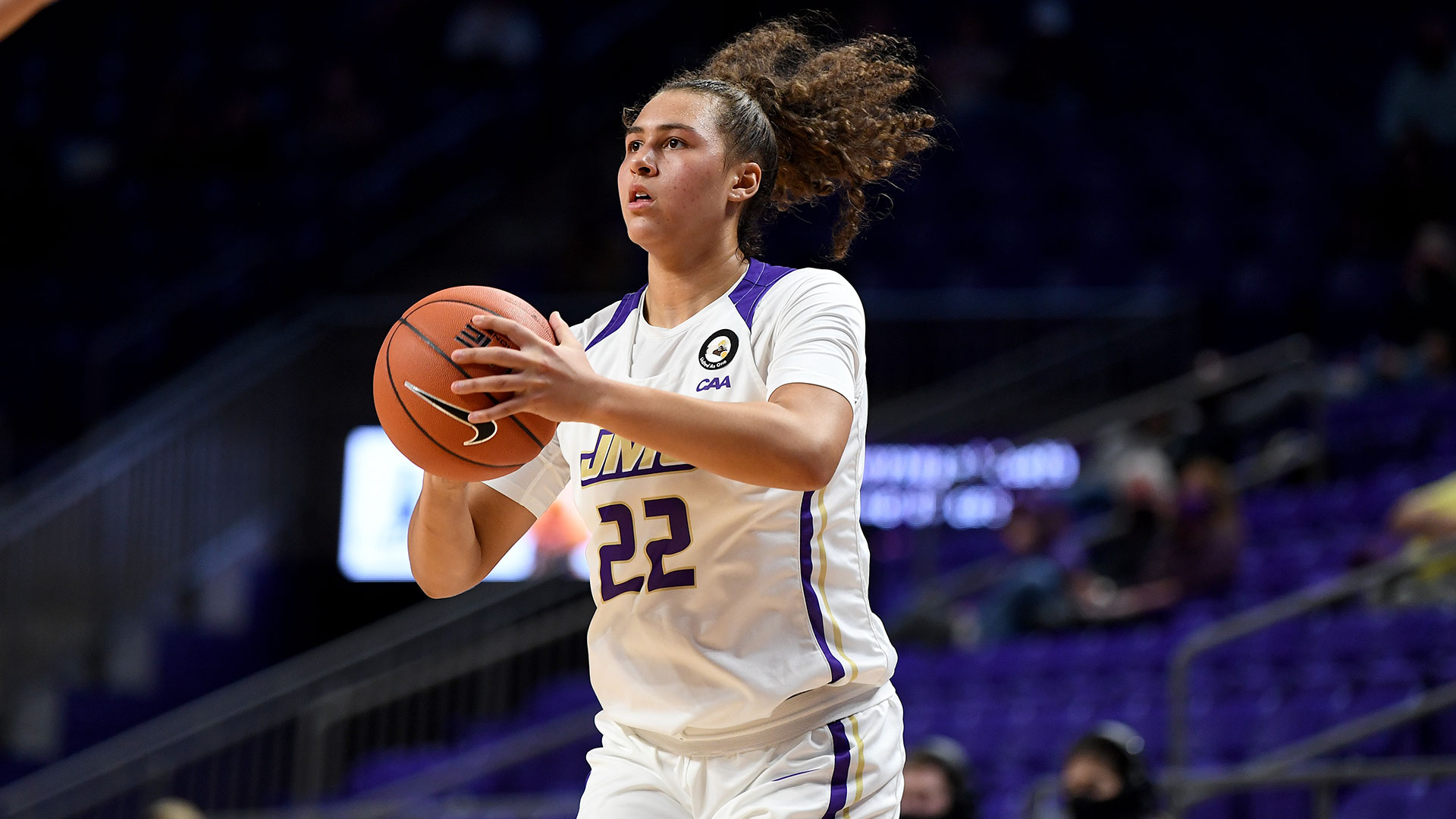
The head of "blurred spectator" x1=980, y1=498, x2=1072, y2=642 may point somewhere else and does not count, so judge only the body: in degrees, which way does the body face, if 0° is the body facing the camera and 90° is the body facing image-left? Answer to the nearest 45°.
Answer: approximately 45°

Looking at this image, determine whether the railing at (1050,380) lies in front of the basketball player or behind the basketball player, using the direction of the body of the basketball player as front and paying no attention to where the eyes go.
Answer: behind

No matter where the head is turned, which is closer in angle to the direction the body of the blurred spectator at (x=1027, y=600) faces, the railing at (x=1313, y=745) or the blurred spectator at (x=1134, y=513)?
the railing

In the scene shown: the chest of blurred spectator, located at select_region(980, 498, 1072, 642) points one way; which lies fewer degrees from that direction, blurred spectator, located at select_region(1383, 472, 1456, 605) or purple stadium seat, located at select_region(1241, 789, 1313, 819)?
the purple stadium seat

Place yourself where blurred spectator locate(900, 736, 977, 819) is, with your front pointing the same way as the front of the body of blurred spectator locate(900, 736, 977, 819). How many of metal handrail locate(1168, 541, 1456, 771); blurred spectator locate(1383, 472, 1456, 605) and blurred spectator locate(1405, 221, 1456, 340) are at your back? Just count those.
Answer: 3

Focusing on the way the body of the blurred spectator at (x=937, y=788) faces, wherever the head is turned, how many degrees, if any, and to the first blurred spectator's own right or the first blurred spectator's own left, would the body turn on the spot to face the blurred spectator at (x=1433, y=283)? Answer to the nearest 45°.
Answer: approximately 180°

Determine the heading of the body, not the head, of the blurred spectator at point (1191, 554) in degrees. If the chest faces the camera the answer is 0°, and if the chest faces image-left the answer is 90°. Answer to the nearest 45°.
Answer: approximately 45°

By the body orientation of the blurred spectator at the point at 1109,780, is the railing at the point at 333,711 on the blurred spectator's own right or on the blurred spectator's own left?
on the blurred spectator's own right

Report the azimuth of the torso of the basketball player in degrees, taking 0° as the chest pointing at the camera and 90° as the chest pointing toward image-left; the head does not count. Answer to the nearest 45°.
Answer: approximately 45°

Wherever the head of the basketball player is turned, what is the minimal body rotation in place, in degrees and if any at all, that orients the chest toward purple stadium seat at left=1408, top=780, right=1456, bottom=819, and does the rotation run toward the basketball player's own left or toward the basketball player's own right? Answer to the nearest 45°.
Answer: approximately 180°
